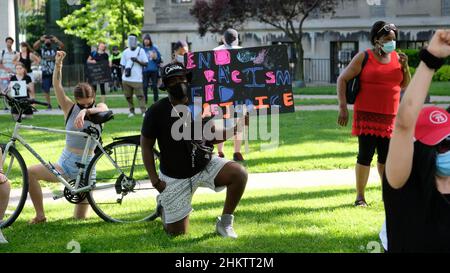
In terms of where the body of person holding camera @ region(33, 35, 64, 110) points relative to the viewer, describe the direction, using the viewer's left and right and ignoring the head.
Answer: facing the viewer

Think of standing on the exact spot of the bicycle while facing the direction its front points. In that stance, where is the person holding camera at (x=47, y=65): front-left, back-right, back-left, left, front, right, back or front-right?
right

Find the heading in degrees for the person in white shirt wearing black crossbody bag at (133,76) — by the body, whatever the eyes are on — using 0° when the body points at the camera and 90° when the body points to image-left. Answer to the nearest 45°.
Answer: approximately 0°

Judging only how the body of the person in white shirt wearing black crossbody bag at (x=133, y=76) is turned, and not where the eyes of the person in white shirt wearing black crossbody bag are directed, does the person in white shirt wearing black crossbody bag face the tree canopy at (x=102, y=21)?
no

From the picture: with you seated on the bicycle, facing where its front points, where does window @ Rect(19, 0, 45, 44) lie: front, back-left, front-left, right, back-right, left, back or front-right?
right

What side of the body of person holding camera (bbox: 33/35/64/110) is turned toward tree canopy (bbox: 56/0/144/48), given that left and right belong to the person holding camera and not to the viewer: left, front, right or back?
back

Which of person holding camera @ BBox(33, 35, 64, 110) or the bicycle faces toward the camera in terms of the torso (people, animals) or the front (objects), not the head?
the person holding camera

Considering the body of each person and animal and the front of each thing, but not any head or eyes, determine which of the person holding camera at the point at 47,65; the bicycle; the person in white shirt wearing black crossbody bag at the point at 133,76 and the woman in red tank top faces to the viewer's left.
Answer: the bicycle

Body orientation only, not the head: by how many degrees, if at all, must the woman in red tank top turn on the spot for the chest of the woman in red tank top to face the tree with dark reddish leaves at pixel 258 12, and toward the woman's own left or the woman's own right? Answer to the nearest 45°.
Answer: approximately 135° to the woman's own left

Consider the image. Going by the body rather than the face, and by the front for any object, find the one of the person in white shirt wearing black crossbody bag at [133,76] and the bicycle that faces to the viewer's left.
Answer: the bicycle

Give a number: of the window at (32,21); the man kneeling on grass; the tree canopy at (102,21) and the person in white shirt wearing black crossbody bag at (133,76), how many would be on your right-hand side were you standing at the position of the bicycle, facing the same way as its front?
3

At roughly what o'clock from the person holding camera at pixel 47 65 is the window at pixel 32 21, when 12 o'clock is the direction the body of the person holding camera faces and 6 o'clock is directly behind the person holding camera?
The window is roughly at 6 o'clock from the person holding camera.

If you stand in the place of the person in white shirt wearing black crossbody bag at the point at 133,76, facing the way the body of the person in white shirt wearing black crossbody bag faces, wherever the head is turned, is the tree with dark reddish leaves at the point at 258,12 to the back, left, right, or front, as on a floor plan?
back

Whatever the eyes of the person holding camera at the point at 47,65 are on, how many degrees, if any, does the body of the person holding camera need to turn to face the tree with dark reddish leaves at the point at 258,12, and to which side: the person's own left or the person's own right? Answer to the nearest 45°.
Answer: approximately 135° to the person's own left

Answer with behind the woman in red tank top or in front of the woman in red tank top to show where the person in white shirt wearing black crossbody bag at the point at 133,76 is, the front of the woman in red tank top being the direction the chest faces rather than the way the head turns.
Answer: behind

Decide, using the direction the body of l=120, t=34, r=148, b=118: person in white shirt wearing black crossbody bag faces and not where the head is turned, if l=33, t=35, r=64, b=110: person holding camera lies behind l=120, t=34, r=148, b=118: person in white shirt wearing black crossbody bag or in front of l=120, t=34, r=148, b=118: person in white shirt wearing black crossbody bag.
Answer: behind
